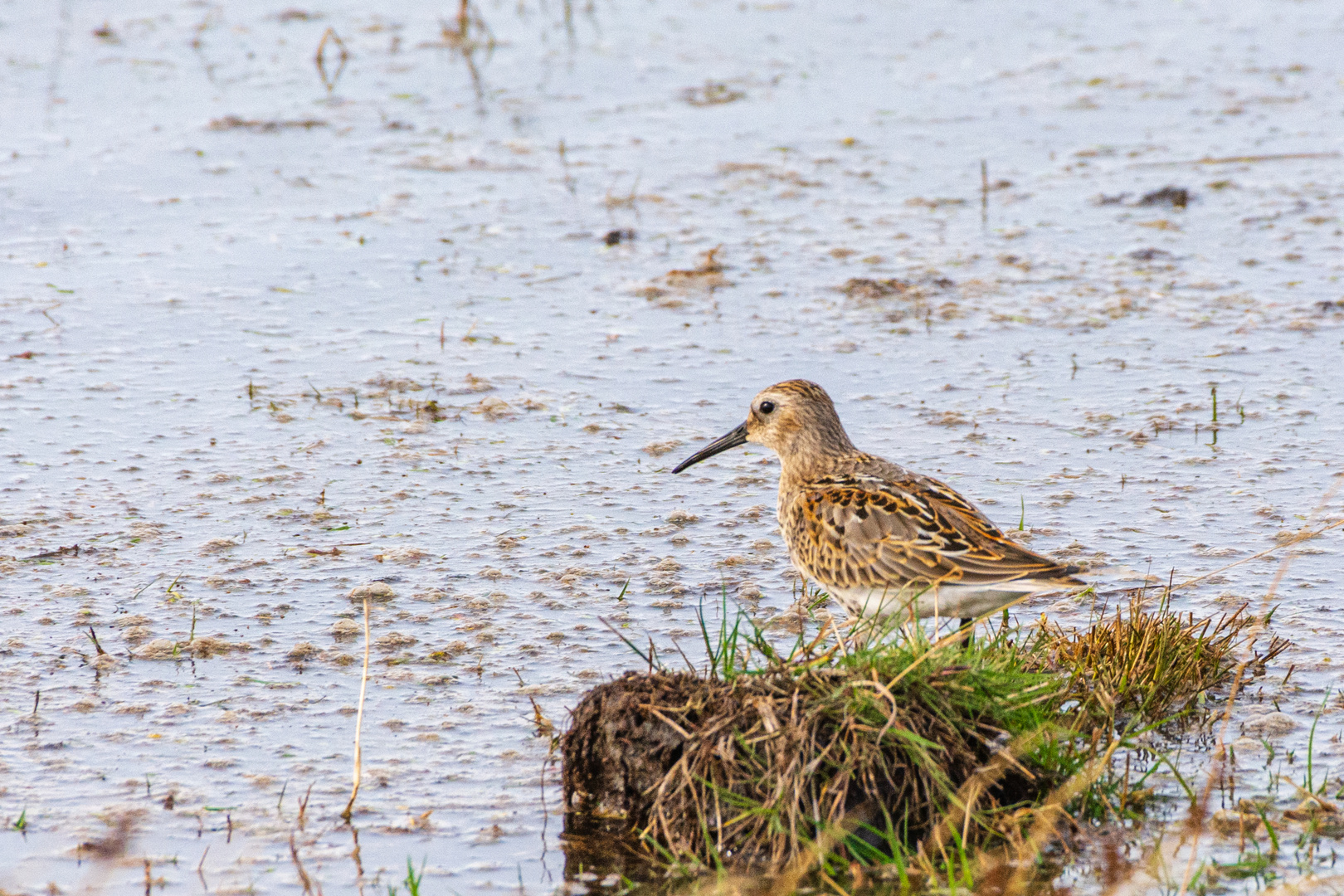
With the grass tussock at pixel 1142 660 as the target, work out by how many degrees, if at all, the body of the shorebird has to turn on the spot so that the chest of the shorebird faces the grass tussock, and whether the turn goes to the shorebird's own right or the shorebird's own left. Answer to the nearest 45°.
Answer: approximately 180°

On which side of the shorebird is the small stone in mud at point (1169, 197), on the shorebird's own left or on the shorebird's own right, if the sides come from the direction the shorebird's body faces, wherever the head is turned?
on the shorebird's own right

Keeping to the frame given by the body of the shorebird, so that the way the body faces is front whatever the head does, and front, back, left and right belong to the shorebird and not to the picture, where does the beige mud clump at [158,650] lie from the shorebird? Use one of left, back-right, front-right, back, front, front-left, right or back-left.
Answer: front

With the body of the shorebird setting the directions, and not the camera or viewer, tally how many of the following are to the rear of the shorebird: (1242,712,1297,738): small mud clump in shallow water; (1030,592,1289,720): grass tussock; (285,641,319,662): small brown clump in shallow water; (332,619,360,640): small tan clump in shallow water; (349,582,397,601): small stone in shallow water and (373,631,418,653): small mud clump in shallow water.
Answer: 2

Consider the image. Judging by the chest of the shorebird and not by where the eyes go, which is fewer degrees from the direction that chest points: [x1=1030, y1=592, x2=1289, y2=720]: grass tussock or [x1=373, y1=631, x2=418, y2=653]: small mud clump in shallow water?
the small mud clump in shallow water

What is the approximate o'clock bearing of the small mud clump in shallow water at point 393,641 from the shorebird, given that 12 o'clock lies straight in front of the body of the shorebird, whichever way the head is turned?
The small mud clump in shallow water is roughly at 12 o'clock from the shorebird.

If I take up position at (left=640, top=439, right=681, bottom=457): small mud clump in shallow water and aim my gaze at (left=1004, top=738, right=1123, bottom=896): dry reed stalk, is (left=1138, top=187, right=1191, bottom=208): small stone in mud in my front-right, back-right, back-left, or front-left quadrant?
back-left

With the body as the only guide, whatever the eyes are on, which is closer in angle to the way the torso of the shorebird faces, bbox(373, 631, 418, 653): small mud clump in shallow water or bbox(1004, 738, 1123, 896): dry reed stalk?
the small mud clump in shallow water

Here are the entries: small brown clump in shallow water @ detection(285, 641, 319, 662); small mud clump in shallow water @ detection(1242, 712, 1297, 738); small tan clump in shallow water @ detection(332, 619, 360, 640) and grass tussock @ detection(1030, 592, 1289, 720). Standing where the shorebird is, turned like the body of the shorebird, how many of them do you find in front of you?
2

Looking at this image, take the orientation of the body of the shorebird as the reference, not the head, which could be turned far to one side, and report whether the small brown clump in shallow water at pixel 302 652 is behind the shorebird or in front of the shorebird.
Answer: in front

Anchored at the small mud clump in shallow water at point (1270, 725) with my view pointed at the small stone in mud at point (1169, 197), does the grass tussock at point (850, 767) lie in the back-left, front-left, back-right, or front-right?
back-left

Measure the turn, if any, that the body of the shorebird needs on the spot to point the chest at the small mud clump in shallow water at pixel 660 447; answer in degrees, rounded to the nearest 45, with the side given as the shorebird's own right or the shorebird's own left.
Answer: approximately 45° to the shorebird's own right

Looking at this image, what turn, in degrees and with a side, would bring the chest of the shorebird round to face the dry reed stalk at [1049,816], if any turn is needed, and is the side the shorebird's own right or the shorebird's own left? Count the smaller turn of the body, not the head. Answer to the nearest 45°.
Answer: approximately 90° to the shorebird's own left

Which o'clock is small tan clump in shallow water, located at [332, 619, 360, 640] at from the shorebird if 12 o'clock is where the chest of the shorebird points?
The small tan clump in shallow water is roughly at 12 o'clock from the shorebird.

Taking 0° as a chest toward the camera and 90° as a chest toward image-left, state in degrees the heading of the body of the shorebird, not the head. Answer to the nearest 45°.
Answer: approximately 90°

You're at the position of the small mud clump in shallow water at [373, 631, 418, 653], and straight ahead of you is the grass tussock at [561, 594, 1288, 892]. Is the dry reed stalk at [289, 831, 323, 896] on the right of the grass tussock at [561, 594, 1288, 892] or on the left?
right

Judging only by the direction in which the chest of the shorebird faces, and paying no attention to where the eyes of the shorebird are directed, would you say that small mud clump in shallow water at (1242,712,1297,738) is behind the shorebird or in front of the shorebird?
behind

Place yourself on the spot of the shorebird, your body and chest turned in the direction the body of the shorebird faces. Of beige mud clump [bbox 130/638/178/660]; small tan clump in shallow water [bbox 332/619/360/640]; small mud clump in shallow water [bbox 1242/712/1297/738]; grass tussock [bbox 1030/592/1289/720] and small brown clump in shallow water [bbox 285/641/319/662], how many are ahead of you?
3
